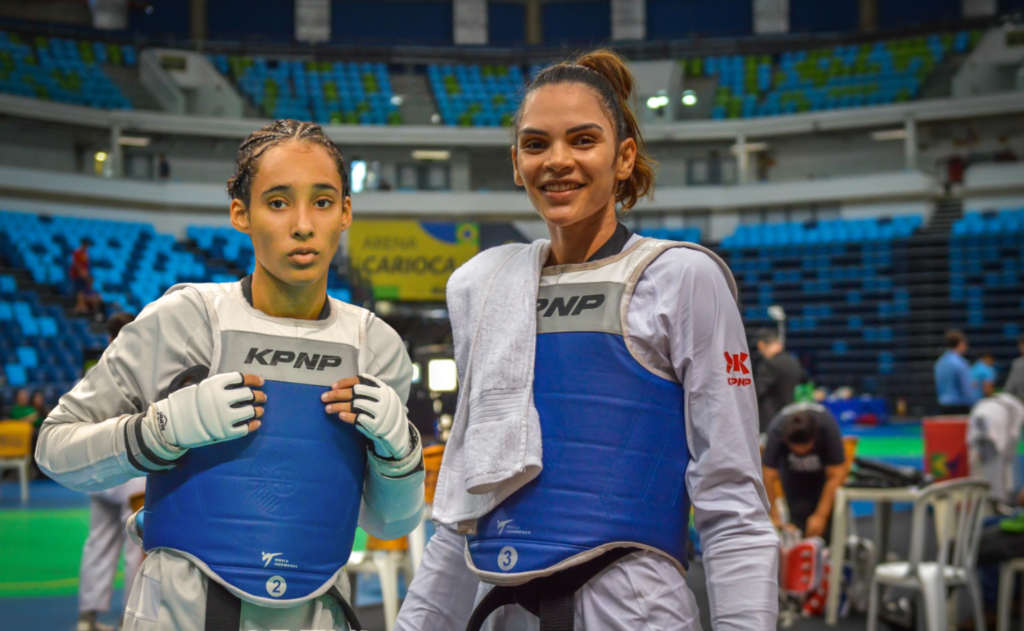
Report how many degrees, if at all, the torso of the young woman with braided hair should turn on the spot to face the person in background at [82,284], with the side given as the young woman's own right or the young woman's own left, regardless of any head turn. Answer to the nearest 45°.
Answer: approximately 180°

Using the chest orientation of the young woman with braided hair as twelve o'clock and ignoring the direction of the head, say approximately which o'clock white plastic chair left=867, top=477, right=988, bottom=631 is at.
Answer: The white plastic chair is roughly at 8 o'clock from the young woman with braided hair.

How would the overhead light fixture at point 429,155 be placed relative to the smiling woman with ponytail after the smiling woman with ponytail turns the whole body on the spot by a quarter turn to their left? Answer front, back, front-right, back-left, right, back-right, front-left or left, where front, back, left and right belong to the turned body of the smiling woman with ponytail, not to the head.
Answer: back-left

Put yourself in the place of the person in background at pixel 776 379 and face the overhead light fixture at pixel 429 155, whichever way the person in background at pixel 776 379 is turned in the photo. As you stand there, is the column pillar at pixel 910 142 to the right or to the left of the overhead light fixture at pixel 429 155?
right

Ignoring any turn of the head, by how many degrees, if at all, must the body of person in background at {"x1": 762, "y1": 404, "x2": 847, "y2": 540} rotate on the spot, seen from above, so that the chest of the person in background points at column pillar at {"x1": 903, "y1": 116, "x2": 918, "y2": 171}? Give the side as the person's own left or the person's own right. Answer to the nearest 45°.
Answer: approximately 180°

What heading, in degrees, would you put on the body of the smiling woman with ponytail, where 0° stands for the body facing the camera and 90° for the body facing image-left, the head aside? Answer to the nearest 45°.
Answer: approximately 45°
